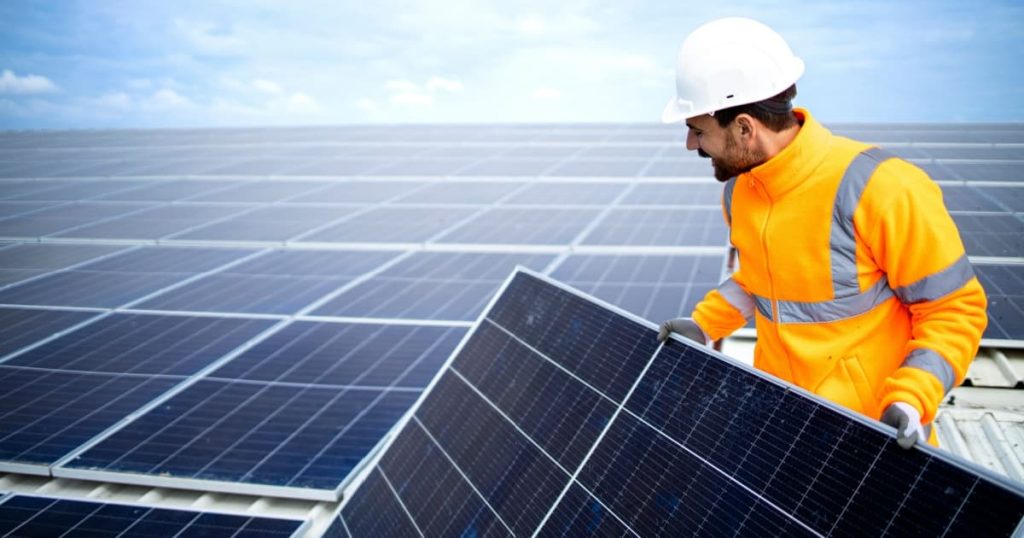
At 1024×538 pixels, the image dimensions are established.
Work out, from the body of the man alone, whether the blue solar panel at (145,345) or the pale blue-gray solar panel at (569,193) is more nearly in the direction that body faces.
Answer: the blue solar panel

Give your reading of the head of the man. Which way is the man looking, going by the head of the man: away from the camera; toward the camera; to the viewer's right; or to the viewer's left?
to the viewer's left

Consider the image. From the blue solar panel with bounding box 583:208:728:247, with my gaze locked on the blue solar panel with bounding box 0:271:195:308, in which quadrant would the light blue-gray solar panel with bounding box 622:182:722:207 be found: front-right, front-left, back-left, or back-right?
back-right

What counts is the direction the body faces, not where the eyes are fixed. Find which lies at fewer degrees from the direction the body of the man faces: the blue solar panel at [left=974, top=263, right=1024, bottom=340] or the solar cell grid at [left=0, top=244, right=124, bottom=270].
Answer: the solar cell grid

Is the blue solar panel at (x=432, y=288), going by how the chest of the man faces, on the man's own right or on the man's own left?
on the man's own right

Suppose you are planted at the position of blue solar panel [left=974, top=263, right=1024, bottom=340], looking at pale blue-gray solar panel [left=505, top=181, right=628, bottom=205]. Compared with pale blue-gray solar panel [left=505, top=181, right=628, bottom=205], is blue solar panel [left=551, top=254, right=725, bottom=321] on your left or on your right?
left

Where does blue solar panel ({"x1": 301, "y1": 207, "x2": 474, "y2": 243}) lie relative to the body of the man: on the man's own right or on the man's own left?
on the man's own right

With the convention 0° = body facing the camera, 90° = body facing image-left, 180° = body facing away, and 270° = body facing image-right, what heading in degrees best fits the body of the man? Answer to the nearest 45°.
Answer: approximately 45°
